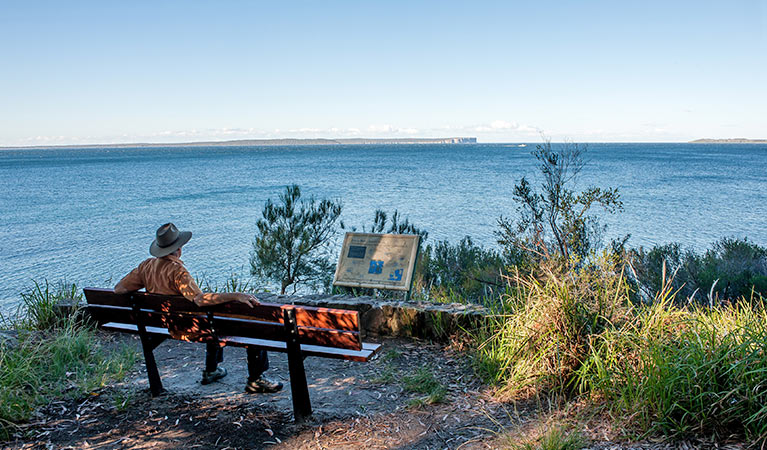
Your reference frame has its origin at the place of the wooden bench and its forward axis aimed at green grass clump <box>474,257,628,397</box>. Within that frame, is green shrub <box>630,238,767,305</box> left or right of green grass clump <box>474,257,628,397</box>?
left

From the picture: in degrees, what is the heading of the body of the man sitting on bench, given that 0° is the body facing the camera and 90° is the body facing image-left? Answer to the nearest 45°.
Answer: approximately 225°

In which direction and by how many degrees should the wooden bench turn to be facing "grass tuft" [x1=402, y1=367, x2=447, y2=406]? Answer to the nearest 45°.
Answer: approximately 45° to its right

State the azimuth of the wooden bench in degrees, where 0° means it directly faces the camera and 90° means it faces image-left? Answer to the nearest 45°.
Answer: approximately 225°

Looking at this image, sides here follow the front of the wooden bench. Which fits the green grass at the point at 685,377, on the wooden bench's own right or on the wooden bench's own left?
on the wooden bench's own right

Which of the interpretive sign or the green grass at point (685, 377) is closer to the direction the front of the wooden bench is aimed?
the interpretive sign

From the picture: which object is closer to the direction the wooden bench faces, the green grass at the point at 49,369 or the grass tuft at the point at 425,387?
the grass tuft

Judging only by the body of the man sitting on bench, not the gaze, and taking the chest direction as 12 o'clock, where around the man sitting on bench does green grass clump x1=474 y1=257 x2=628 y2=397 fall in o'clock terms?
The green grass clump is roughly at 2 o'clock from the man sitting on bench.
